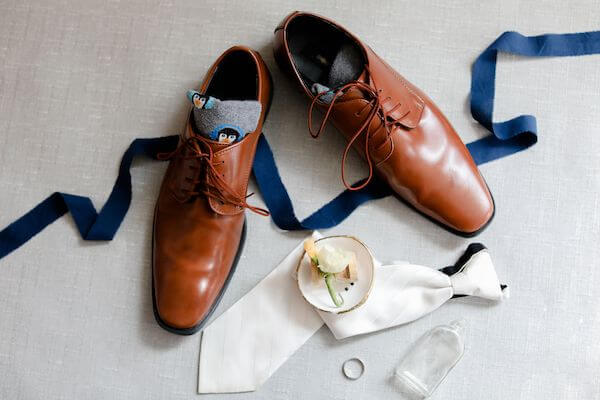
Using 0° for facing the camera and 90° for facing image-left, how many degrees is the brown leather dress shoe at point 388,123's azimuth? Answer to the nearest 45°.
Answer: approximately 315°

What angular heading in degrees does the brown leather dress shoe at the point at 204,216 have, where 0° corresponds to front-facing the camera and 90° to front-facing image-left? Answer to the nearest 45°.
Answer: approximately 0°

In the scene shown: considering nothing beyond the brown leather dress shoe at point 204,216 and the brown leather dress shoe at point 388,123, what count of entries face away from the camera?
0
